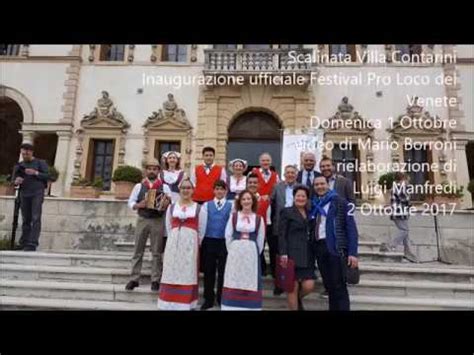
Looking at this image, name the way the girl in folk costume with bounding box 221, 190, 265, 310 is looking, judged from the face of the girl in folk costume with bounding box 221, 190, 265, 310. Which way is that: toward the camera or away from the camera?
toward the camera

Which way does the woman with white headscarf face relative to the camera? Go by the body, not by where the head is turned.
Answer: toward the camera

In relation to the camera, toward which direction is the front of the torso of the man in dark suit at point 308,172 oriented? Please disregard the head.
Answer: toward the camera

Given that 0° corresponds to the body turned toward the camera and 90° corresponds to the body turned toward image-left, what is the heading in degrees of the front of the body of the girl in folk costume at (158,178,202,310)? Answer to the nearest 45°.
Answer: approximately 0°

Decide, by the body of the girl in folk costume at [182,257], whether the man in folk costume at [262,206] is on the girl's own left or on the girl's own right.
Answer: on the girl's own left

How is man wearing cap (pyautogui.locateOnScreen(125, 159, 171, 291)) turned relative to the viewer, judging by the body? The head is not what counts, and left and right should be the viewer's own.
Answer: facing the viewer

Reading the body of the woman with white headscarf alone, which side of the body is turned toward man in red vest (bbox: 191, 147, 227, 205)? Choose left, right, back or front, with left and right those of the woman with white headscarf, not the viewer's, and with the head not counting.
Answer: right

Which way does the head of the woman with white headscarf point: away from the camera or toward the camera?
toward the camera

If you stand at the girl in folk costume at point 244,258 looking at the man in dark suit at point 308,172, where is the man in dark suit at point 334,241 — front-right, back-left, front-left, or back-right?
front-right

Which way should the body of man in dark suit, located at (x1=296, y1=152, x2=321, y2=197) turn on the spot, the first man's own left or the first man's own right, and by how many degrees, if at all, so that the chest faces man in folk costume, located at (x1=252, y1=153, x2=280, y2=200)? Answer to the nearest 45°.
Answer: approximately 90° to the first man's own right

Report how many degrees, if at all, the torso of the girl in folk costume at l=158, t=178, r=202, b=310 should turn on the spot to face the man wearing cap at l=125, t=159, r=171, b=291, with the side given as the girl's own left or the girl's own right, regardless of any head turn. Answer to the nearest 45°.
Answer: approximately 135° to the girl's own right

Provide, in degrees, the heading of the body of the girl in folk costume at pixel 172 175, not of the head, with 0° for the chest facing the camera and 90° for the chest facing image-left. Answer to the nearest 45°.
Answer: approximately 0°
